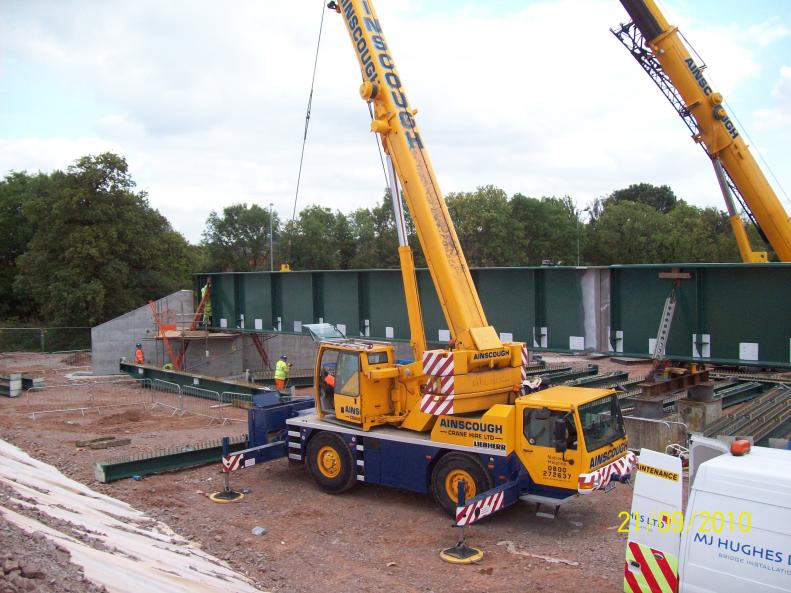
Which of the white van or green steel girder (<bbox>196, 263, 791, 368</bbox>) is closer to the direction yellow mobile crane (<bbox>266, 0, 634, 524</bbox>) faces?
the white van

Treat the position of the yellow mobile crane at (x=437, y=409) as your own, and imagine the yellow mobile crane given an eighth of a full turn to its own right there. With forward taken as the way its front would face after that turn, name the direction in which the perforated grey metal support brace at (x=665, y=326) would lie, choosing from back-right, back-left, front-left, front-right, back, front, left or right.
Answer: back-left

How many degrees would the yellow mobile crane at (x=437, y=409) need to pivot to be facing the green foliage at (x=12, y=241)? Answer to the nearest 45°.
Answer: approximately 180°

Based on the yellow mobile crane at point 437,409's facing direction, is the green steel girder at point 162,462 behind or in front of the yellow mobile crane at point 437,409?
behind

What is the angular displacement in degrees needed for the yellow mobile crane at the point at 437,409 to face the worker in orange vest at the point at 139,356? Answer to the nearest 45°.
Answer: approximately 180°

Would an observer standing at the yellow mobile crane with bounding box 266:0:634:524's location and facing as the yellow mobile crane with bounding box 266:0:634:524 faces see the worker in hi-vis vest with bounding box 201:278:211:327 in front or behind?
behind

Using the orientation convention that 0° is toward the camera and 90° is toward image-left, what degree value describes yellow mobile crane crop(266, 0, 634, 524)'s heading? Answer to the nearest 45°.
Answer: approximately 315°

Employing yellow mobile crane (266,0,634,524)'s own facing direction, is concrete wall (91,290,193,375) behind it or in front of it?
behind

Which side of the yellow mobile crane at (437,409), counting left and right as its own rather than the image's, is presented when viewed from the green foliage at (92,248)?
back

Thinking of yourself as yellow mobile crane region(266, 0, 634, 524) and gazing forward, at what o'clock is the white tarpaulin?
The white tarpaulin is roughly at 3 o'clock from the yellow mobile crane.

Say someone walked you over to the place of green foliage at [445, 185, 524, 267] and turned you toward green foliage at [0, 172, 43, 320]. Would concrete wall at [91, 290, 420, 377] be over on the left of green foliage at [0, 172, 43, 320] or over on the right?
left

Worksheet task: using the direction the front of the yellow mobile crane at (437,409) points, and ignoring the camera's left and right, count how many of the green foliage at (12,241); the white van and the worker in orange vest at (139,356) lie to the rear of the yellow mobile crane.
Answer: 2

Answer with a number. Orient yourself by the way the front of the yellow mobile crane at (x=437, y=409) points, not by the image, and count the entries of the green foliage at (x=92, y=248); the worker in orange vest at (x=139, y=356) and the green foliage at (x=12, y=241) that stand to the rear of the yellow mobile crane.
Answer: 3

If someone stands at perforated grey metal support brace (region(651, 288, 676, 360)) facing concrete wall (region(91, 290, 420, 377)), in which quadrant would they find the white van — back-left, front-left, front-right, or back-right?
back-left
